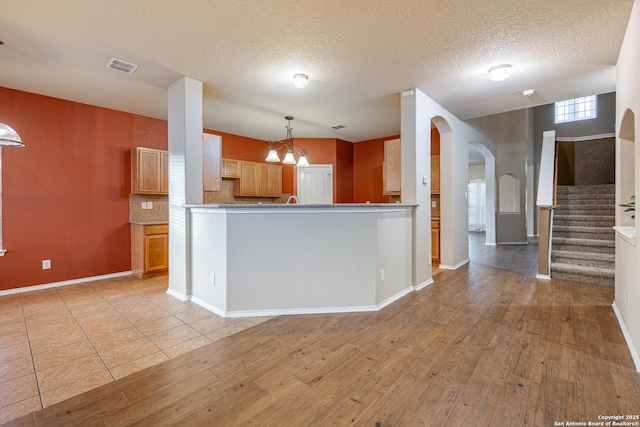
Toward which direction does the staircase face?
toward the camera

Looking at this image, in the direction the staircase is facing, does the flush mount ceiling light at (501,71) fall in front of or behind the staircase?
in front

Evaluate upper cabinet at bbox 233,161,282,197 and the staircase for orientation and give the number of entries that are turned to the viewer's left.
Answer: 0

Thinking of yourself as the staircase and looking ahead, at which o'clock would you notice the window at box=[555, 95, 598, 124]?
The window is roughly at 6 o'clock from the staircase.

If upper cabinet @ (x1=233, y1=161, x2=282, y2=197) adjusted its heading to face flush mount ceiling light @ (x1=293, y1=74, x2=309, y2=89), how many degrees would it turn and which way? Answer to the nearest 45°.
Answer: approximately 45° to its right

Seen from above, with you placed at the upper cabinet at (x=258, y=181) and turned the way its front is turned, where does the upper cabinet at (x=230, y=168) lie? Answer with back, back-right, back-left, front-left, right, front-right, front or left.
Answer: right

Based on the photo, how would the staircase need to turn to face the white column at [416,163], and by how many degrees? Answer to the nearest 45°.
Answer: approximately 45° to its right

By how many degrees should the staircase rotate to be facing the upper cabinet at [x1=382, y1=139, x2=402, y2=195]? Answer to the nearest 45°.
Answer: approximately 45° to its right

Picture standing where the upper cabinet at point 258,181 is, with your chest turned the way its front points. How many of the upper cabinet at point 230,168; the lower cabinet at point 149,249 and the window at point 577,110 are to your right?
2

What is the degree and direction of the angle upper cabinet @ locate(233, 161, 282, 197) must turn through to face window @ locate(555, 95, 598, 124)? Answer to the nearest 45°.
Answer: approximately 45° to its left

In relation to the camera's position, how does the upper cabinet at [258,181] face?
facing the viewer and to the right of the viewer

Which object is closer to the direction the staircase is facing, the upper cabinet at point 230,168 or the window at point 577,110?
the upper cabinet

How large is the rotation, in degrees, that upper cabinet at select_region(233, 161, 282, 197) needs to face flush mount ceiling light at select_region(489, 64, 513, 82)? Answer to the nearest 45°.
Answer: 0° — it already faces it

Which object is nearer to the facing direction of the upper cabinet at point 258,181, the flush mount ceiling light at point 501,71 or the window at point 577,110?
the flush mount ceiling light

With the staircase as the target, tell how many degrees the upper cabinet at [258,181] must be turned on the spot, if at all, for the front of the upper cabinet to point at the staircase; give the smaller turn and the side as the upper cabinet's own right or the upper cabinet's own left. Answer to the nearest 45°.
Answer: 0° — it already faces it

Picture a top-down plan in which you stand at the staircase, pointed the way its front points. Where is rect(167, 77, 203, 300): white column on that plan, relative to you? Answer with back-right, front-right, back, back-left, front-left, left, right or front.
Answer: front-right

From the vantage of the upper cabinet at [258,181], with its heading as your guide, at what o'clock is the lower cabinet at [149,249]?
The lower cabinet is roughly at 3 o'clock from the upper cabinet.
